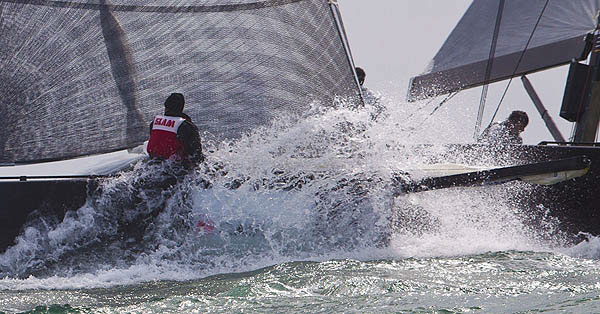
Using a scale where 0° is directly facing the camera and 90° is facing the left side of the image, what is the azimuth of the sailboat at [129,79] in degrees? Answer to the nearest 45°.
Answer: approximately 270°

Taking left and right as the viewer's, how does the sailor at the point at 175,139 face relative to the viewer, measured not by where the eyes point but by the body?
facing away from the viewer and to the right of the viewer
